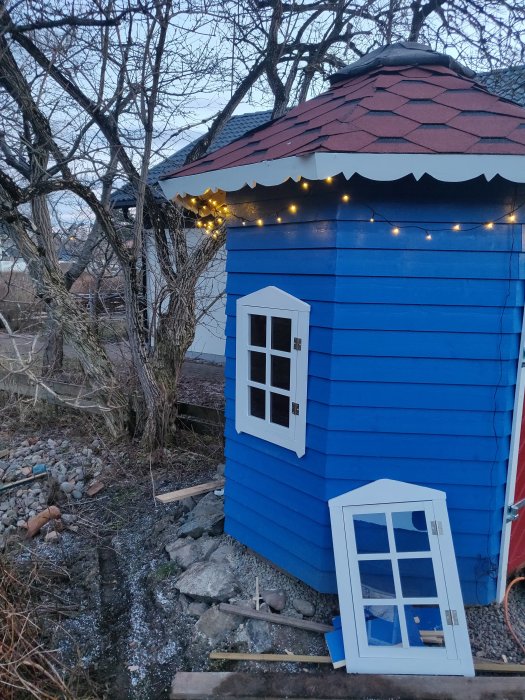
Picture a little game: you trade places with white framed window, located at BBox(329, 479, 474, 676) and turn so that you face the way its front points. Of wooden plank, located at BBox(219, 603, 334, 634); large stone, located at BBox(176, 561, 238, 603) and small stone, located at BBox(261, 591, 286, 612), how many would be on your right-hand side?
3

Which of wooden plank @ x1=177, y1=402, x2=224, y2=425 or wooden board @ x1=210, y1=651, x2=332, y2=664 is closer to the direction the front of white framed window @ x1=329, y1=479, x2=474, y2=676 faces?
the wooden board

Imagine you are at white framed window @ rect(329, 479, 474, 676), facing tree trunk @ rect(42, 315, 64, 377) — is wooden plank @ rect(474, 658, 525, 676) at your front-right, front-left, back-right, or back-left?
back-right

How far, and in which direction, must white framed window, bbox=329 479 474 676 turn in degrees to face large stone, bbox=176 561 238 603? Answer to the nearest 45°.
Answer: approximately 90° to its right

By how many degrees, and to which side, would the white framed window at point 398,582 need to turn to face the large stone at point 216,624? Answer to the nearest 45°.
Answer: approximately 90° to its right

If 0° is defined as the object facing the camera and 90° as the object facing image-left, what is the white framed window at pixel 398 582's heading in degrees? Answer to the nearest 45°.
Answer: approximately 0°

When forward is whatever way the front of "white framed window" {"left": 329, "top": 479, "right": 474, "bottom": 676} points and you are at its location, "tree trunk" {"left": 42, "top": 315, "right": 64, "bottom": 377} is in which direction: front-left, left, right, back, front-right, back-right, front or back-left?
back-right

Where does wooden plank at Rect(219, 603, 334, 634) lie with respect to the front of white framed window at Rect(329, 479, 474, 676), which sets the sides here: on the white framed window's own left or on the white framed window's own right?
on the white framed window's own right
